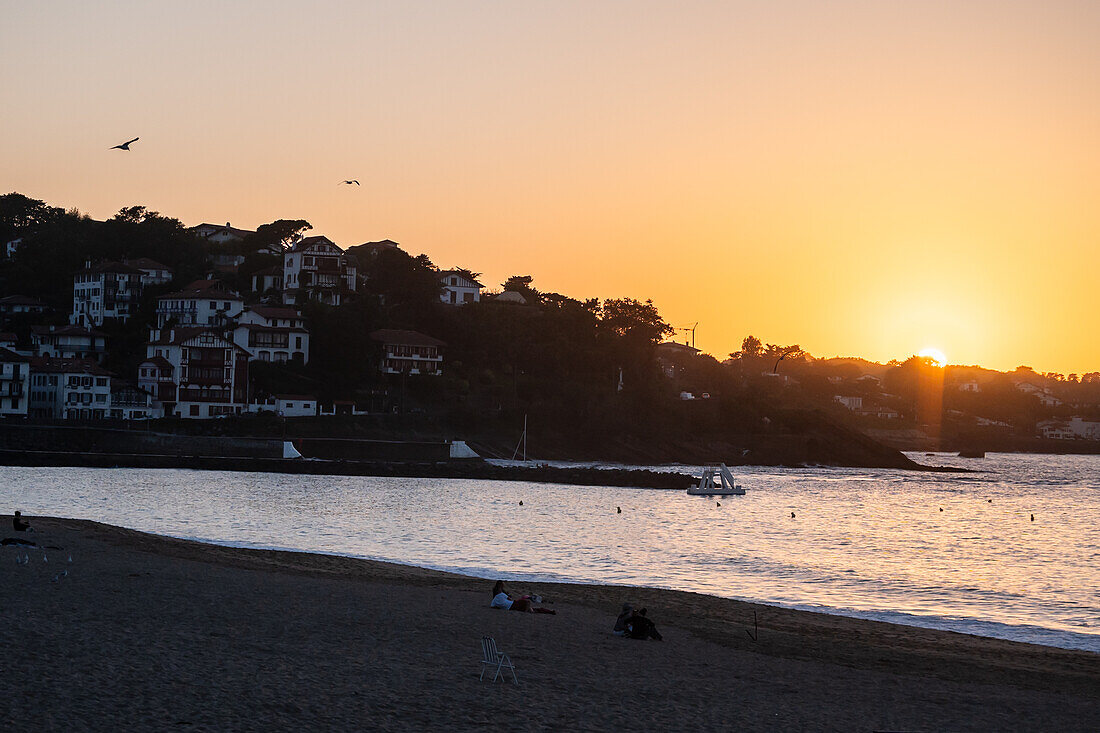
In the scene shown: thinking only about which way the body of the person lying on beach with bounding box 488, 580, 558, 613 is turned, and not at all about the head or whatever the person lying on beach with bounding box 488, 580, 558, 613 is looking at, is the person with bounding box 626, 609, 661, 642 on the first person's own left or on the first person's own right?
on the first person's own right

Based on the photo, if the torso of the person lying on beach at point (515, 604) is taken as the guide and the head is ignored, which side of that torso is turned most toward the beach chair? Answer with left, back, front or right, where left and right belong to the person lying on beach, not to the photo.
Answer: right

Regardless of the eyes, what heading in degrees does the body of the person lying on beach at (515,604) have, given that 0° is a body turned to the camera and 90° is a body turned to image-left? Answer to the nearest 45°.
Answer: approximately 270°
